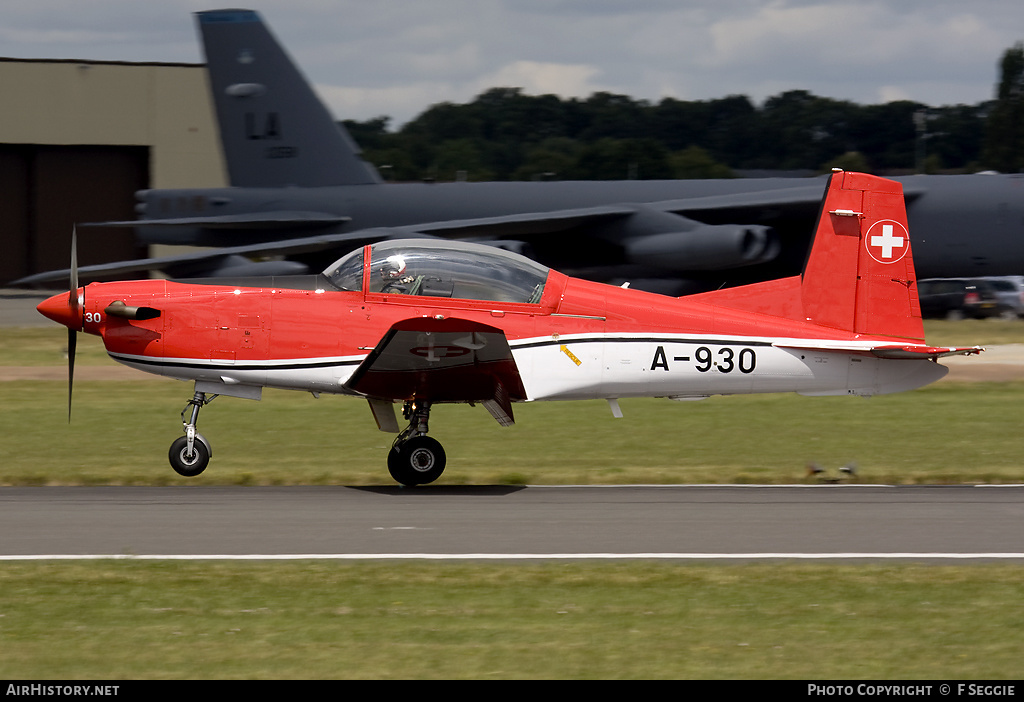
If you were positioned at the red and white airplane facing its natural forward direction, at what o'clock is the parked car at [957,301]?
The parked car is roughly at 4 o'clock from the red and white airplane.

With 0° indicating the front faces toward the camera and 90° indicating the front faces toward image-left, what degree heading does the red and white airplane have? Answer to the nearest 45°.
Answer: approximately 90°

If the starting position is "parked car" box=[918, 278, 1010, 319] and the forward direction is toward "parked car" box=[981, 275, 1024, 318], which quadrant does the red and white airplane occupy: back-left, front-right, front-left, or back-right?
back-right

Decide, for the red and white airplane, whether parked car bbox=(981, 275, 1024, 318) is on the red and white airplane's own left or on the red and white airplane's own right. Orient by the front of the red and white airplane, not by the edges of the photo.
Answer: on the red and white airplane's own right

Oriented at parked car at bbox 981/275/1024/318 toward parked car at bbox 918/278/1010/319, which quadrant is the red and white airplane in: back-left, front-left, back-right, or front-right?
front-left
